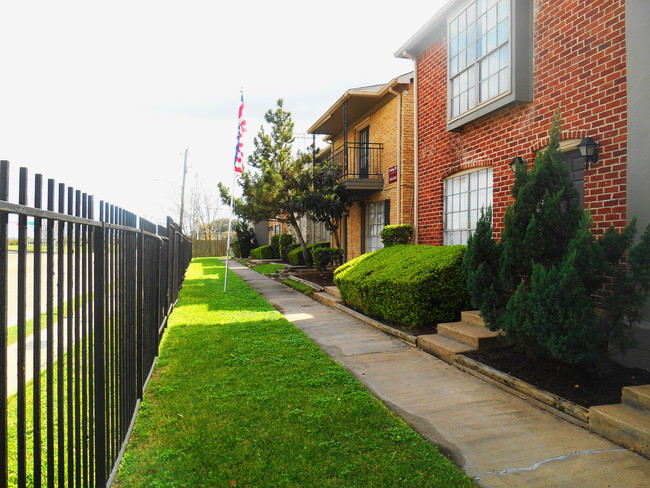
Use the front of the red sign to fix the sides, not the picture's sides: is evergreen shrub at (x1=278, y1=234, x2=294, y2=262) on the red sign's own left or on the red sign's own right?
on the red sign's own right

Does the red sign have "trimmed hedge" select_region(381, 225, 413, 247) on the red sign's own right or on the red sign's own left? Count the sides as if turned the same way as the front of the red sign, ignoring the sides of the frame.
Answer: on the red sign's own left

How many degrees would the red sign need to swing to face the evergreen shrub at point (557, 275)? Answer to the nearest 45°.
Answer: approximately 45° to its left

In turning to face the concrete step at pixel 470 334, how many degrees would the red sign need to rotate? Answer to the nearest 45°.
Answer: approximately 45° to its left

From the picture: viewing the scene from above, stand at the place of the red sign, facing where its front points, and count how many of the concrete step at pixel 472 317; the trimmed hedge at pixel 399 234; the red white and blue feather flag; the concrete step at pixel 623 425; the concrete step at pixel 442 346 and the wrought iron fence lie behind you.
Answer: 0

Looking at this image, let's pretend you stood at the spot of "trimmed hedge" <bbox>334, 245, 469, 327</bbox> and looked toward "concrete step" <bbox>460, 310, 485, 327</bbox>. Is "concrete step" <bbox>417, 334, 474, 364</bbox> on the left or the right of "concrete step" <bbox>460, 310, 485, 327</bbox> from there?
right

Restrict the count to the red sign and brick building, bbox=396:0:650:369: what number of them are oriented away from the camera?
0

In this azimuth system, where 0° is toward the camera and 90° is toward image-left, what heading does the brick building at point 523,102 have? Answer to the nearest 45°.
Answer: approximately 45°

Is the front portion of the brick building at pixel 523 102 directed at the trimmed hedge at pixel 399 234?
no

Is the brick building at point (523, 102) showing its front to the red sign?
no

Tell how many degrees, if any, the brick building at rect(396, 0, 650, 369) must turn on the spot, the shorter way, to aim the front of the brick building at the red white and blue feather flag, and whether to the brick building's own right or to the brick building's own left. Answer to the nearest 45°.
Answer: approximately 90° to the brick building's own right

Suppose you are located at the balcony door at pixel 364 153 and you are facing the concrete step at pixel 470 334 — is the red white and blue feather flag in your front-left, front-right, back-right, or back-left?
front-right

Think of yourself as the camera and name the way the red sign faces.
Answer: facing the viewer and to the left of the viewer

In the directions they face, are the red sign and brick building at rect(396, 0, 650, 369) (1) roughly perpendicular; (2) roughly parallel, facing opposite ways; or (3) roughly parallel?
roughly parallel

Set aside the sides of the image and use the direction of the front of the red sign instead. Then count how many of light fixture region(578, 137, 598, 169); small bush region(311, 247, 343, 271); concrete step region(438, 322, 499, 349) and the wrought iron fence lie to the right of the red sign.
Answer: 1
